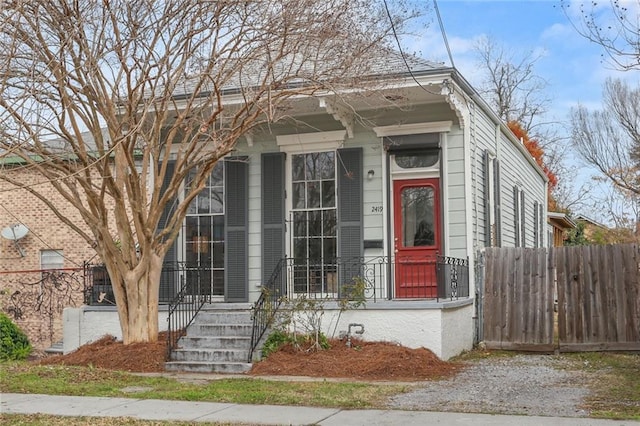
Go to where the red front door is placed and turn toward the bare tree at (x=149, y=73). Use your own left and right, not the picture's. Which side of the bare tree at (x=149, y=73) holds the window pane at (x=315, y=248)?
right

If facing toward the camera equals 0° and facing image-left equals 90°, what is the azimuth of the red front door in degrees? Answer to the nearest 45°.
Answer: approximately 0°

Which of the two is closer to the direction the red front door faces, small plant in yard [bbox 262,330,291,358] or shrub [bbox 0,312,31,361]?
the small plant in yard

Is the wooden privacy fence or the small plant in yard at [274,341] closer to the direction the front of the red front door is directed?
the small plant in yard

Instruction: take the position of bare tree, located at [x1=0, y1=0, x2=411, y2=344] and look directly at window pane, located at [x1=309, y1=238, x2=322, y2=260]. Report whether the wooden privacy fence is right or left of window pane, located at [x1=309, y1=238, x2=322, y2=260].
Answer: right

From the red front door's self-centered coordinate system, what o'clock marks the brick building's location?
The brick building is roughly at 4 o'clock from the red front door.

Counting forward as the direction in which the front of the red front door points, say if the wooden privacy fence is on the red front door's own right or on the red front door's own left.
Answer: on the red front door's own left

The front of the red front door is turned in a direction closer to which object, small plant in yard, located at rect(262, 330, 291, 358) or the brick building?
the small plant in yard
